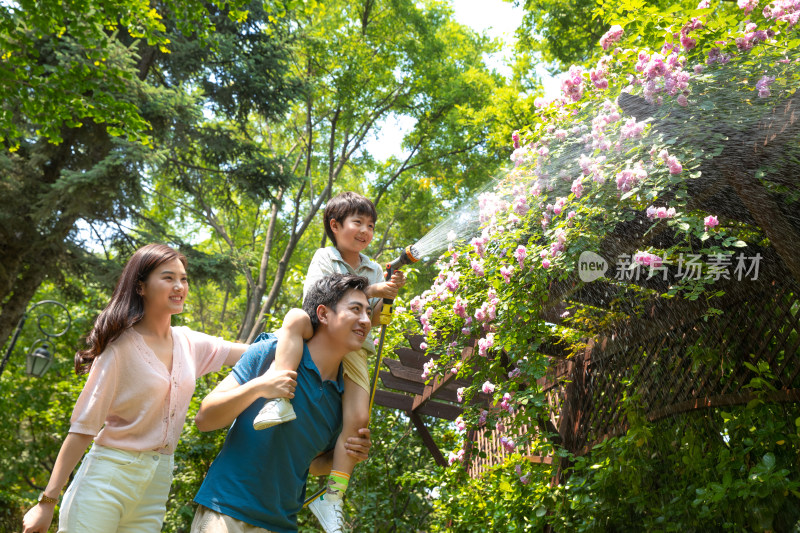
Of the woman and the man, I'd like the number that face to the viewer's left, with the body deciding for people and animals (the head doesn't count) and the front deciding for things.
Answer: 0

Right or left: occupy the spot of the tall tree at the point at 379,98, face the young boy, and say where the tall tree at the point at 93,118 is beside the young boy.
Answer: right

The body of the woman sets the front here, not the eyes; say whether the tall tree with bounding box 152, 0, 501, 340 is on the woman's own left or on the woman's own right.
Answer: on the woman's own left

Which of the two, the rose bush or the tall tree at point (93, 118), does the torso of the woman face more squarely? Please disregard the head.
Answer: the rose bush

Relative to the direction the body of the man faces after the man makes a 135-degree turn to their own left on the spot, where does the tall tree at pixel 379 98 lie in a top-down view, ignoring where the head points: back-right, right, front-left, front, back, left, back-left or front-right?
front

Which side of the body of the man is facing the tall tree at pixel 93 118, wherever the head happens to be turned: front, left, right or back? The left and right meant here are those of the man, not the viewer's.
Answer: back

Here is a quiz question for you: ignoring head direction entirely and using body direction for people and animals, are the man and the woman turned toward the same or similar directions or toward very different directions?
same or similar directions

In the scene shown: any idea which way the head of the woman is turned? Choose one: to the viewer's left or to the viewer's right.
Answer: to the viewer's right

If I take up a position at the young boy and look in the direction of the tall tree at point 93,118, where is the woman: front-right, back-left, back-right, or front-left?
front-left

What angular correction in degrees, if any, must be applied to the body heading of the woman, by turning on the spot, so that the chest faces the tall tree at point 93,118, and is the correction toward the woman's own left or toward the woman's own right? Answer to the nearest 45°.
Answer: approximately 135° to the woman's own left

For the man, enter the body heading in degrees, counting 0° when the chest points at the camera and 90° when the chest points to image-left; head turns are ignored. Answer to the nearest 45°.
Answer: approximately 315°

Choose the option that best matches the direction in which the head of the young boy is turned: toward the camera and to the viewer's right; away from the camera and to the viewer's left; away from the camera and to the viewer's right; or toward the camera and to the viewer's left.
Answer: toward the camera and to the viewer's right

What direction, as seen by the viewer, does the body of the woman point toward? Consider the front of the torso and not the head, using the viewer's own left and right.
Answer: facing the viewer and to the right of the viewer

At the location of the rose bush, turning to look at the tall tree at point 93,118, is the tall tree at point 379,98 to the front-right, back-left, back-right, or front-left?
front-right
